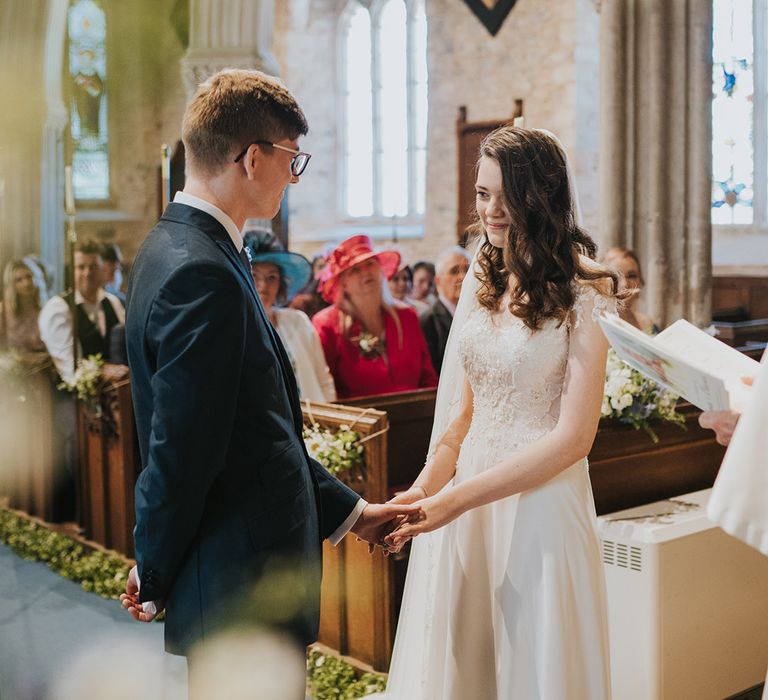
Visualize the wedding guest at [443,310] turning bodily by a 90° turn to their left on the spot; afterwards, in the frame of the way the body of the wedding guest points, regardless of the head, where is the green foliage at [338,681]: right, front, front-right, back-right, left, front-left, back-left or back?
back-right

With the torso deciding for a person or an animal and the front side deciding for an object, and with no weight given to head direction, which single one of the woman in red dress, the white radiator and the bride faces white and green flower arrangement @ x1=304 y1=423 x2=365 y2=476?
the woman in red dress

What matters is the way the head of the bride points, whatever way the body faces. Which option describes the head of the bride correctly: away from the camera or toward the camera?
toward the camera

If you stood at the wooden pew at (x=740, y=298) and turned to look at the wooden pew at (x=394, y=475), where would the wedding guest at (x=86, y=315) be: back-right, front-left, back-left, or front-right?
front-right

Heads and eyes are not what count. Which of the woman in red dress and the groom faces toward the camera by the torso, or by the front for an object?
the woman in red dress

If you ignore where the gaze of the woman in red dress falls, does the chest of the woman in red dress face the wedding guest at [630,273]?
no

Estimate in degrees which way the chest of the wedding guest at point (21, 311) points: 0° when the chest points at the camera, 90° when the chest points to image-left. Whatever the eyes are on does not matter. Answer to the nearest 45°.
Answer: approximately 315°

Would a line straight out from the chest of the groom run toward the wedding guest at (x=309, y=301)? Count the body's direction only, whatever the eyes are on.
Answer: no

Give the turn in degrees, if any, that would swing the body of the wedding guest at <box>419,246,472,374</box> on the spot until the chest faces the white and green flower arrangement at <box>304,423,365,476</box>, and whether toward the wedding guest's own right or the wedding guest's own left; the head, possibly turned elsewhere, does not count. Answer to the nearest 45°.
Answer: approximately 45° to the wedding guest's own right

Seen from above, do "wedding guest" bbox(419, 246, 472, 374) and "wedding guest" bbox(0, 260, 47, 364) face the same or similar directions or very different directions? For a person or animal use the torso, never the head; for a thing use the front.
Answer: same or similar directions

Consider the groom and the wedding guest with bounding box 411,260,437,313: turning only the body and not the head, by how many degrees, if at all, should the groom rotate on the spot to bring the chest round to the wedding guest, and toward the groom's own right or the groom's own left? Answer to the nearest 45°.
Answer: approximately 90° to the groom's own left

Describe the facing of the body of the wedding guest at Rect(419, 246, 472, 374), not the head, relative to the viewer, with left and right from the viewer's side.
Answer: facing the viewer and to the right of the viewer

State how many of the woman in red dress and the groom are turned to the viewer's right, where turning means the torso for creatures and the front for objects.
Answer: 1

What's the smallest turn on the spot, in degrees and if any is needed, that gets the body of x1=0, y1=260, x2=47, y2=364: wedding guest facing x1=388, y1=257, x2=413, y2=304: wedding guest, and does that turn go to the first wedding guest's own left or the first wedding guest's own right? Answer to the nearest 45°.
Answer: approximately 90° to the first wedding guest's own left

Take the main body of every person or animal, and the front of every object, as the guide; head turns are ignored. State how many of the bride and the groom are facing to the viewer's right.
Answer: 1

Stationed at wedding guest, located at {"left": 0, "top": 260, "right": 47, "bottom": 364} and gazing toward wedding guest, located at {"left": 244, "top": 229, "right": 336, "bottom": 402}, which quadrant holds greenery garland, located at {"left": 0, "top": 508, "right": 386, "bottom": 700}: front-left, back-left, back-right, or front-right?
front-right

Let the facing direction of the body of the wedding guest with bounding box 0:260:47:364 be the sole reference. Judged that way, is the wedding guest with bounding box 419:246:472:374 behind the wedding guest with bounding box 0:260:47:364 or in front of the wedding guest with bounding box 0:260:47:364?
in front

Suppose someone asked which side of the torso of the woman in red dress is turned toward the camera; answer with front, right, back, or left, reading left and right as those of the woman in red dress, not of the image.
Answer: front

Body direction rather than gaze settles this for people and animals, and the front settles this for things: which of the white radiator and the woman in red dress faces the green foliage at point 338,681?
the woman in red dress

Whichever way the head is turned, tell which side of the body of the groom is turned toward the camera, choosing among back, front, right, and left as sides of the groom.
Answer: right
